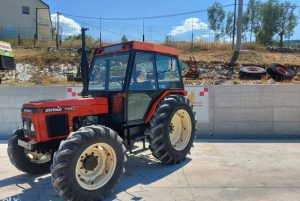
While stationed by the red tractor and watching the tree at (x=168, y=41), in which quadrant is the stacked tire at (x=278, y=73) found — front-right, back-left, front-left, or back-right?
front-right

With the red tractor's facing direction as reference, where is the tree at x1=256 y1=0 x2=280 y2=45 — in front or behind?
behind

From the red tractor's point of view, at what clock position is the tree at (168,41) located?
The tree is roughly at 5 o'clock from the red tractor.

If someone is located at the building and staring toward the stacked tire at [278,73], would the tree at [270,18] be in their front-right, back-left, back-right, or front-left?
front-left

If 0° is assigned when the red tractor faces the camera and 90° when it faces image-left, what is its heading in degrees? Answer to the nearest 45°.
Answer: approximately 45°

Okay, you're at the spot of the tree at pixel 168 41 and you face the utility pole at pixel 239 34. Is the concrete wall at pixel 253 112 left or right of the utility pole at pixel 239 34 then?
right

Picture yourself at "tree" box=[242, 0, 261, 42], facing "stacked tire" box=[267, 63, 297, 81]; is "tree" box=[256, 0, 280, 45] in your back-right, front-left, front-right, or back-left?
front-left

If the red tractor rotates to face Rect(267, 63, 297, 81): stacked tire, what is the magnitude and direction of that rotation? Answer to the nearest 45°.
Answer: approximately 180°
